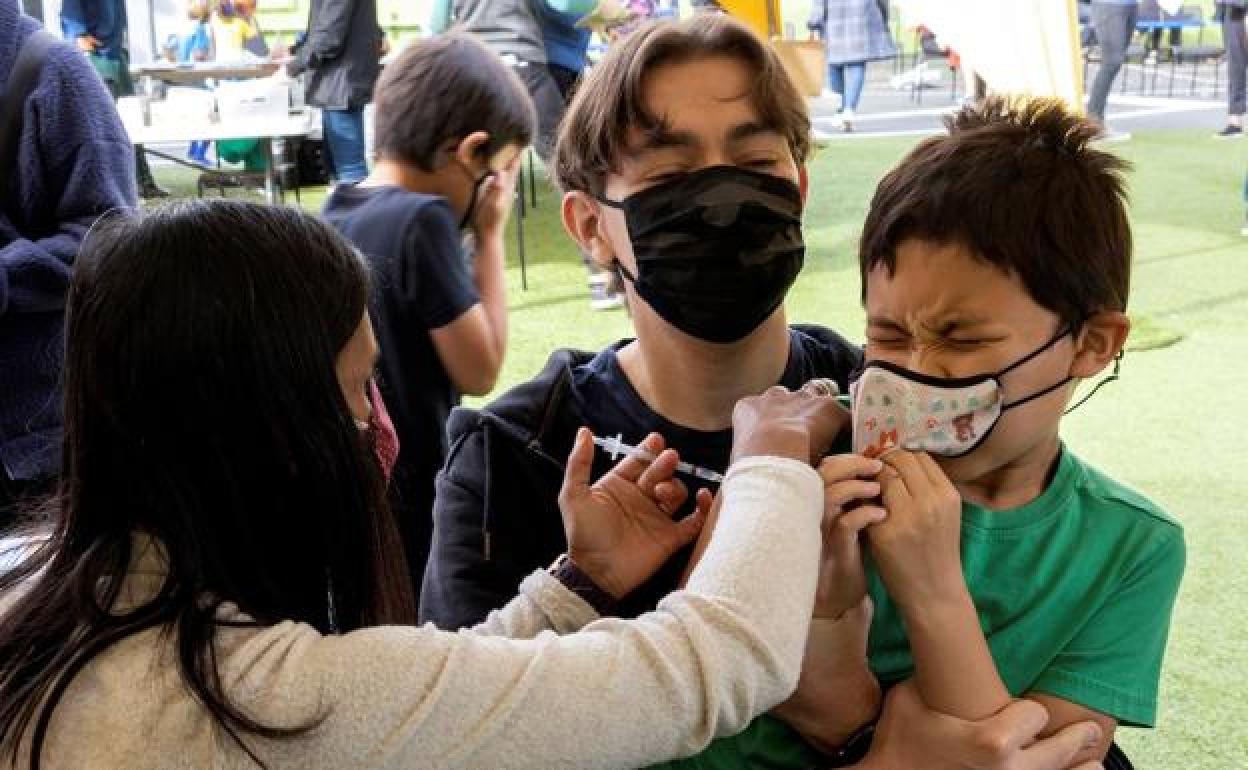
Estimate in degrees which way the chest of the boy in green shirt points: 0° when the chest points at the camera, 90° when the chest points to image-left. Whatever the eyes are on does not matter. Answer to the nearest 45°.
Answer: approximately 45°

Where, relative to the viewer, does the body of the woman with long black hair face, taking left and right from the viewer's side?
facing away from the viewer and to the right of the viewer

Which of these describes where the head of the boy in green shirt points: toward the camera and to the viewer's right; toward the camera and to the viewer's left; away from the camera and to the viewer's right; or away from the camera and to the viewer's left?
toward the camera and to the viewer's left

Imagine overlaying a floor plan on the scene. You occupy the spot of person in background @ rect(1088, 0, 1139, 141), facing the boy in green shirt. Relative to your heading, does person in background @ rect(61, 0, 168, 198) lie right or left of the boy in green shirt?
right

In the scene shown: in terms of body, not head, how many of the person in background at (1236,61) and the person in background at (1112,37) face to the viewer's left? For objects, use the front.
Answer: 1

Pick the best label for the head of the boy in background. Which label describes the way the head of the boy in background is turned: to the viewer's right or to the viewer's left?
to the viewer's right
